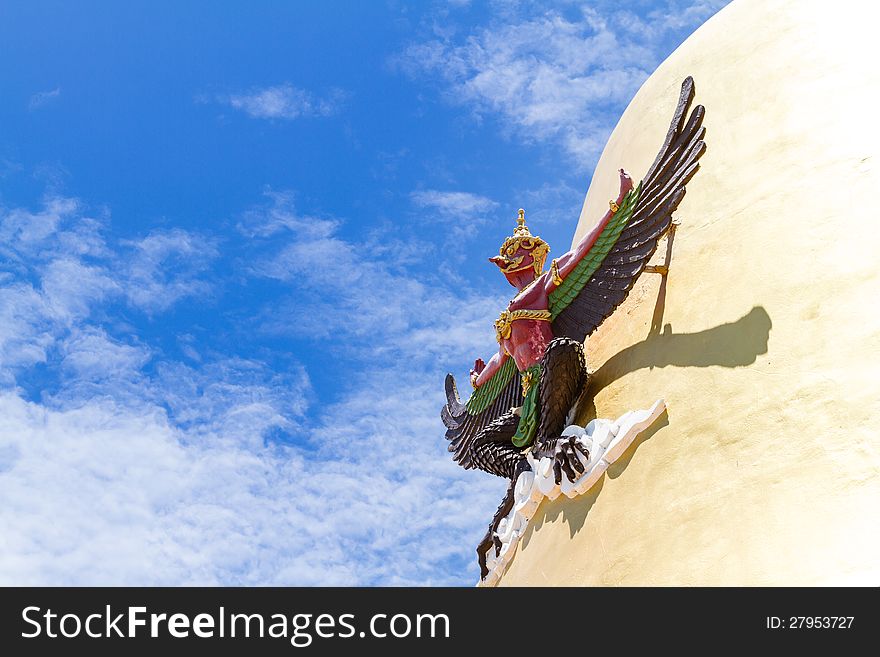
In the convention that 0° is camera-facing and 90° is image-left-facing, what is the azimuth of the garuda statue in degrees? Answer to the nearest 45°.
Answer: approximately 45°
